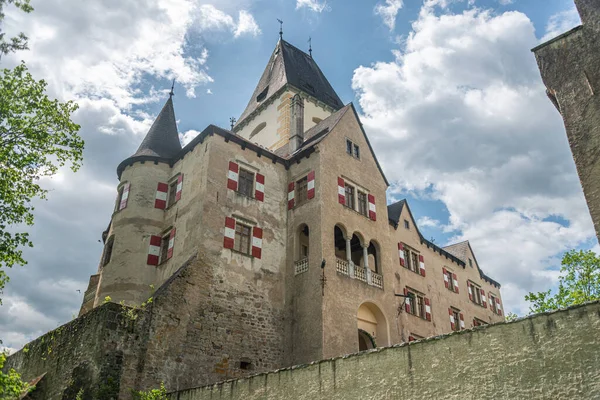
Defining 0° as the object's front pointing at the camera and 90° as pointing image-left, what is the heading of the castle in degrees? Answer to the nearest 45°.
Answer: approximately 315°

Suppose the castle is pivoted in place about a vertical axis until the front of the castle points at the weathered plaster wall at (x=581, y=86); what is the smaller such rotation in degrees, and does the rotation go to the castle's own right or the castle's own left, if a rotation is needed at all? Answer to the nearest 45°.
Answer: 0° — it already faces it
